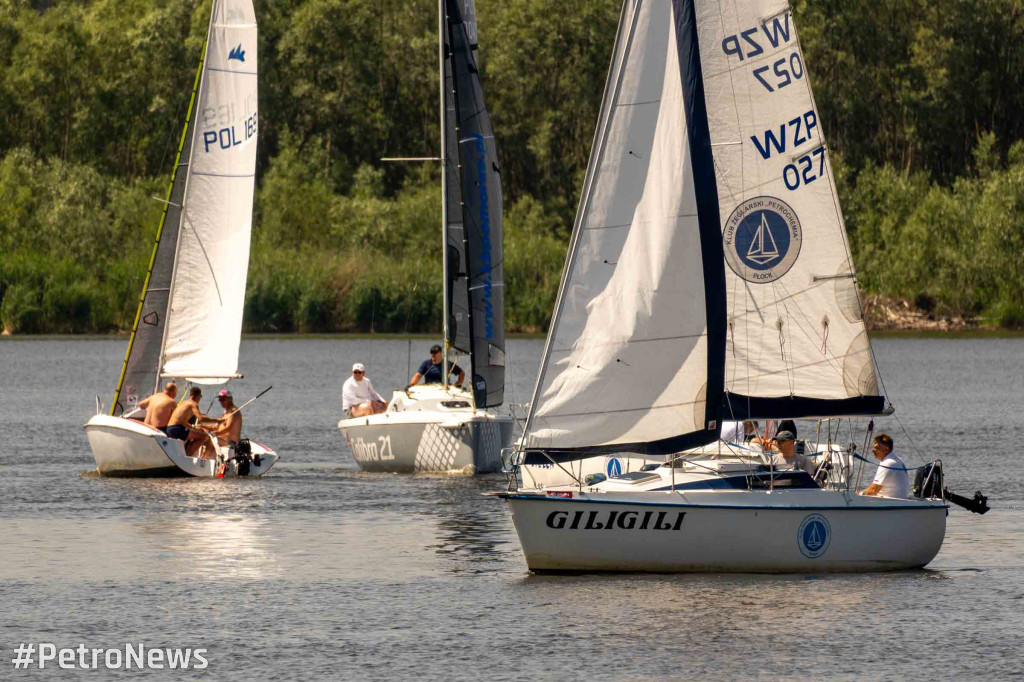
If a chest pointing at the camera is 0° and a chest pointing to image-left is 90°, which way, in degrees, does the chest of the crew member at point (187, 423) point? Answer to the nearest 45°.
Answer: approximately 270°

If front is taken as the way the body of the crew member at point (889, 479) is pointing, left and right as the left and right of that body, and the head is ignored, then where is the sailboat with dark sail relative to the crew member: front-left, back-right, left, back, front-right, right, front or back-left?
front-right

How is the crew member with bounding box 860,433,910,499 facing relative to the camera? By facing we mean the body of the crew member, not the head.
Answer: to the viewer's left

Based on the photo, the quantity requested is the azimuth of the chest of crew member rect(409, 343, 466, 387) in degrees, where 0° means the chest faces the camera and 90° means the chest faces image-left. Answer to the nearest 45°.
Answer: approximately 0°

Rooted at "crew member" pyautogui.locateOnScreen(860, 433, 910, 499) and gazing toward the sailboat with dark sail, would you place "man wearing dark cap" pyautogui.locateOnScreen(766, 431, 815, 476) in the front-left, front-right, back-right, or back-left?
front-left

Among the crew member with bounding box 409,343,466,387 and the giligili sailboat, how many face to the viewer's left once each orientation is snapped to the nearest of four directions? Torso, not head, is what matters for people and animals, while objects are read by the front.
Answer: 1

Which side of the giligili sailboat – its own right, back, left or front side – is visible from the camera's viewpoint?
left

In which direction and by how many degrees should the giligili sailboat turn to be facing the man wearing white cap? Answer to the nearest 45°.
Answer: approximately 45° to its right

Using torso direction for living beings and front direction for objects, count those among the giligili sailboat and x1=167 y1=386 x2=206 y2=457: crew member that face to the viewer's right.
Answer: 1

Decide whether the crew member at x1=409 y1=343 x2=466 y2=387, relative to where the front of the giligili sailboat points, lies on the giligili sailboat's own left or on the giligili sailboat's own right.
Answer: on the giligili sailboat's own right

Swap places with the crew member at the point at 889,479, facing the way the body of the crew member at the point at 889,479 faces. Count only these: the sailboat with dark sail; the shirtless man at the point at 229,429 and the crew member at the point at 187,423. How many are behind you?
0
